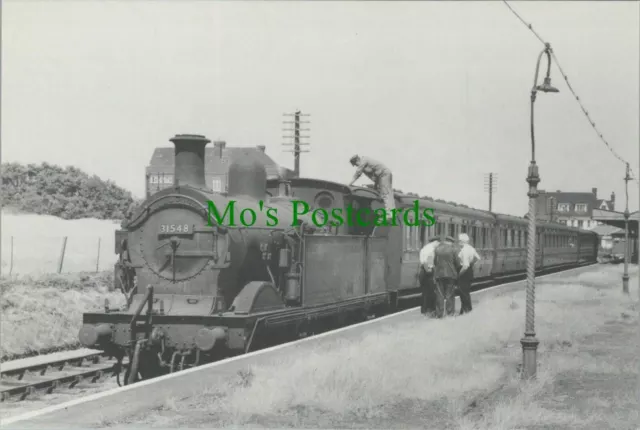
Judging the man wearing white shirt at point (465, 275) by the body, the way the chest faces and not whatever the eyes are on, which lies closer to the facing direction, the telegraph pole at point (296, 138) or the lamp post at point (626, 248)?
the telegraph pole

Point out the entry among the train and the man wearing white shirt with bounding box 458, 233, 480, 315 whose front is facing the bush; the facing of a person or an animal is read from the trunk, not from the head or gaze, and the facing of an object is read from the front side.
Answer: the man wearing white shirt

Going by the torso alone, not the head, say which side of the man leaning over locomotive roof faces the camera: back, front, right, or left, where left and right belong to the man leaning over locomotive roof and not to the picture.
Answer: left

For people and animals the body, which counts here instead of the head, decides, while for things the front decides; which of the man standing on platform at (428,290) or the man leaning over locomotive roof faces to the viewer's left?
the man leaning over locomotive roof

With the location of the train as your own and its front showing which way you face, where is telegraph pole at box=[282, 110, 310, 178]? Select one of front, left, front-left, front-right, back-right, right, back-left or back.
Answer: back-right

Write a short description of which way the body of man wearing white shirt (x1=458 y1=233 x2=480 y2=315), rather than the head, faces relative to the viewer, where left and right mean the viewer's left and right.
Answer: facing away from the viewer and to the left of the viewer
